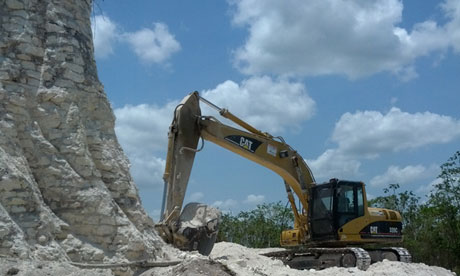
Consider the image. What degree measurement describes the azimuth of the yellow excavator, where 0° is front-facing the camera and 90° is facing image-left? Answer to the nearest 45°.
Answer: approximately 45°
